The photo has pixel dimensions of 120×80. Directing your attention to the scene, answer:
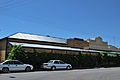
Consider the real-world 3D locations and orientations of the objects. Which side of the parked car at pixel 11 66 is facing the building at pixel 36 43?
left

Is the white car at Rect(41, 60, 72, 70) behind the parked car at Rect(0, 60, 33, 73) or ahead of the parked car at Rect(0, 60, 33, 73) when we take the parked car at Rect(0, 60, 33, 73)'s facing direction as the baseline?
ahead

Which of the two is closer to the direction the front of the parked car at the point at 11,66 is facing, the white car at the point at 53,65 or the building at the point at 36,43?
the white car

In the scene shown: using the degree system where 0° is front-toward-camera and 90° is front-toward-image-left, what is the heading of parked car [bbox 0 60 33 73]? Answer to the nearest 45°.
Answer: approximately 270°
